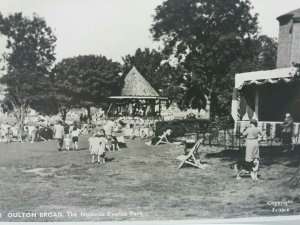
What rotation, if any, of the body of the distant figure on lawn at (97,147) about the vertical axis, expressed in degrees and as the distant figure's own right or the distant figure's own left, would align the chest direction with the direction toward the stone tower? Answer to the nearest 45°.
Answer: approximately 90° to the distant figure's own right

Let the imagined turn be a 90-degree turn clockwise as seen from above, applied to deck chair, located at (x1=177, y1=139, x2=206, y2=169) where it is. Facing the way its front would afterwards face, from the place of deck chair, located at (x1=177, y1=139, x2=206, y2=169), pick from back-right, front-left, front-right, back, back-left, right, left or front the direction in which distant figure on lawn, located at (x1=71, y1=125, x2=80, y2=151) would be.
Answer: left

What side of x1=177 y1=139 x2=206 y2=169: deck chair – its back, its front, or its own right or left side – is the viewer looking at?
left

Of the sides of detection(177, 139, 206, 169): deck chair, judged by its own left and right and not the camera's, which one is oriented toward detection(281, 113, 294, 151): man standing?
back

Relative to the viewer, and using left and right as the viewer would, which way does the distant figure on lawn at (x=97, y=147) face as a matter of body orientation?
facing away from the viewer

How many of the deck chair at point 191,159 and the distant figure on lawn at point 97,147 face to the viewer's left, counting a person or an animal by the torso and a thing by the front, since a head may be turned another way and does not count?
1

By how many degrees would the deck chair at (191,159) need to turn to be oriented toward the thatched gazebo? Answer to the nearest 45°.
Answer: approximately 45° to its right
